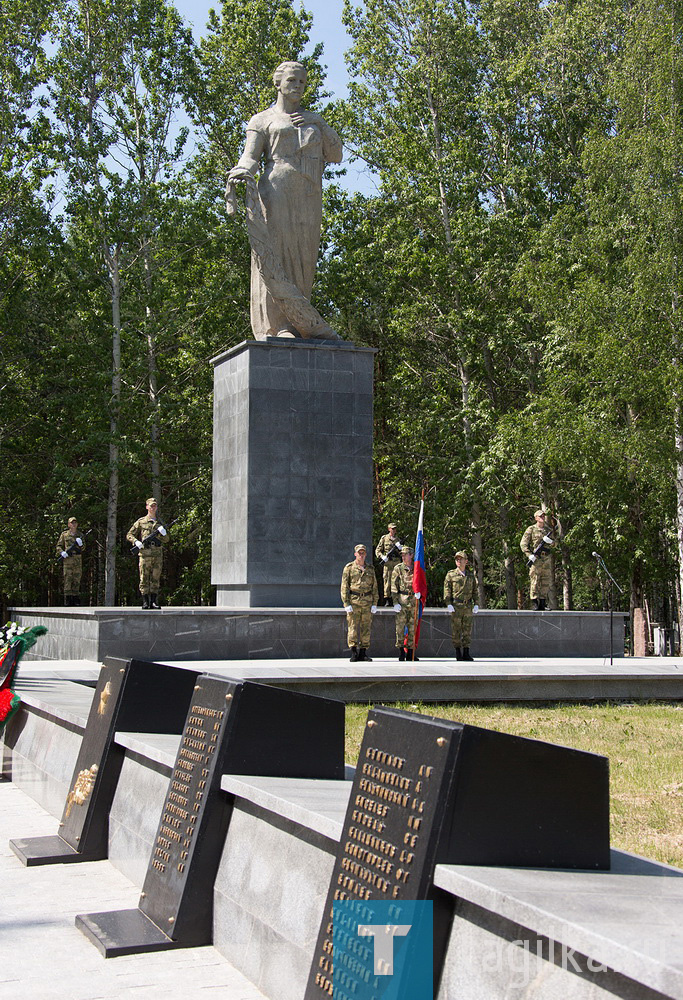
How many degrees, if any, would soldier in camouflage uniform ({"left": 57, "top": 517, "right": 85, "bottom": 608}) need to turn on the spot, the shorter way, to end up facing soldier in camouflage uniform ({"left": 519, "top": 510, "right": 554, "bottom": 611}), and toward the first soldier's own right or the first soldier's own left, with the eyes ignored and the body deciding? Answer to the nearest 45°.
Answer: approximately 45° to the first soldier's own left

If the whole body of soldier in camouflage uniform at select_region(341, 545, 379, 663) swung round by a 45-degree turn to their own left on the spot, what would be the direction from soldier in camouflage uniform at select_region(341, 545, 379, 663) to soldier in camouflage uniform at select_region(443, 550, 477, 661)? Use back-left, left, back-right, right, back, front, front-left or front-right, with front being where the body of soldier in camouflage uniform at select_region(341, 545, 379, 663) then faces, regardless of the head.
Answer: left

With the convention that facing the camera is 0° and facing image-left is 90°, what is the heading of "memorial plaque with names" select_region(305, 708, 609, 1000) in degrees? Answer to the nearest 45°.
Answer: approximately 45°

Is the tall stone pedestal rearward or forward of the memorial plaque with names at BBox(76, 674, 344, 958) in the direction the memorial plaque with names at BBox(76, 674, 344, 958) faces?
rearward

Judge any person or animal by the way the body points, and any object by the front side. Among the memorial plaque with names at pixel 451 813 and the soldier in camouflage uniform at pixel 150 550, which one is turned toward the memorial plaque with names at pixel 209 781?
the soldier in camouflage uniform

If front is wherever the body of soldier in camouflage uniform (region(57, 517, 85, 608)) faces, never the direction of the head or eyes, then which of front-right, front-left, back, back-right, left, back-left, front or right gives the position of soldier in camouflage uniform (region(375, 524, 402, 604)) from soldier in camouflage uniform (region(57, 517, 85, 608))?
front-left

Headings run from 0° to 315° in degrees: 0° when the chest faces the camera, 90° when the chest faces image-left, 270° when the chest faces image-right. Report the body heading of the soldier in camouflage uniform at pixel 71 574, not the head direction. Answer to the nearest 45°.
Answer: approximately 0°

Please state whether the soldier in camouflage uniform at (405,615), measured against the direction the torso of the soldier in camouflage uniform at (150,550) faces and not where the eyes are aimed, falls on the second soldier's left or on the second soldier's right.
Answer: on the second soldier's left

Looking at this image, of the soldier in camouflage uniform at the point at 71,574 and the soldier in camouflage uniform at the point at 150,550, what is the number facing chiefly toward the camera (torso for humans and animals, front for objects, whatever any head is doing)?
2

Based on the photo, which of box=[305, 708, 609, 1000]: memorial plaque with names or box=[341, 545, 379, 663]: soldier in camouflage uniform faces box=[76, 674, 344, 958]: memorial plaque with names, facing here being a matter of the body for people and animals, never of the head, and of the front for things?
the soldier in camouflage uniform

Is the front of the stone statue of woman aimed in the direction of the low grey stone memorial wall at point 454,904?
yes
